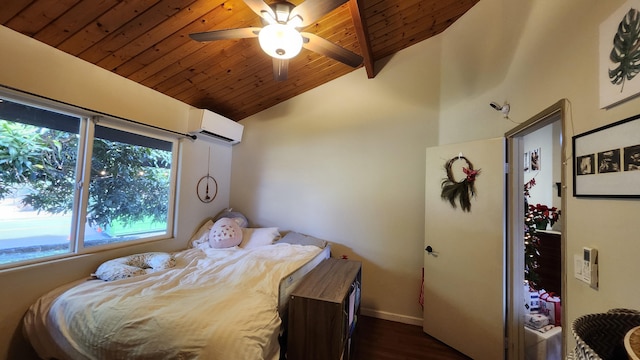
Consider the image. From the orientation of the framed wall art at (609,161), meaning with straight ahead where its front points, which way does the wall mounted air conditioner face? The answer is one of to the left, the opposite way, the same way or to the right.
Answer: the opposite way

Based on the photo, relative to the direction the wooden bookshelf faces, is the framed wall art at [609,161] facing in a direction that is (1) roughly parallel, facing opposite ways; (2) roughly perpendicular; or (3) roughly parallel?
roughly parallel, facing opposite ways

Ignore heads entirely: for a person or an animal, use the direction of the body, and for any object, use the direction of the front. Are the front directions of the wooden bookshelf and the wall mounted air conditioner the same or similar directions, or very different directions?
same or similar directions

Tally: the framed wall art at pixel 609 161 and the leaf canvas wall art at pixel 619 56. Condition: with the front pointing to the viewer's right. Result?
0

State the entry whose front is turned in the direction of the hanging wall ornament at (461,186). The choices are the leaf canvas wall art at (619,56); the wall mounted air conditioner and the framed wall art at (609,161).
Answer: the wall mounted air conditioner

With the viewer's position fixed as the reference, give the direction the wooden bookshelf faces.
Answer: facing to the right of the viewer

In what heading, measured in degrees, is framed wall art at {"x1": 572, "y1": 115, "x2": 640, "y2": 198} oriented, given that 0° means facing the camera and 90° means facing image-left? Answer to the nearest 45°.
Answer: approximately 45°

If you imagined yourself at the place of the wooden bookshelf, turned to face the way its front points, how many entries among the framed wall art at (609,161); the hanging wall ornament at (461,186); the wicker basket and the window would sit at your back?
1

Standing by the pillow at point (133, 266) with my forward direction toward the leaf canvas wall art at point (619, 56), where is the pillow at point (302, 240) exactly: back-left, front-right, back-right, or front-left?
front-left

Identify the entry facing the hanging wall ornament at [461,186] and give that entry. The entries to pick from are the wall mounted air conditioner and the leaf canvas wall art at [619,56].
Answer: the wall mounted air conditioner

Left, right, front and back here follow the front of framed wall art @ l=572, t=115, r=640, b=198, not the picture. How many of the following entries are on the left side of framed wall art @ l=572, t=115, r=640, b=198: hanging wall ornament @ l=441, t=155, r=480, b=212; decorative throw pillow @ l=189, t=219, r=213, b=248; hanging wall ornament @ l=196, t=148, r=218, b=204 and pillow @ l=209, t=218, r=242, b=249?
0

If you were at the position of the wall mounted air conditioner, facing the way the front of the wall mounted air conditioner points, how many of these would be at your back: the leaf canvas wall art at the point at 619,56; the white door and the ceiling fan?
0

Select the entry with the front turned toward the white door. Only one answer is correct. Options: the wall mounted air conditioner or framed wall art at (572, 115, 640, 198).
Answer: the wall mounted air conditioner

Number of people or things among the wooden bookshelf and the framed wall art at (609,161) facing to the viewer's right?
1

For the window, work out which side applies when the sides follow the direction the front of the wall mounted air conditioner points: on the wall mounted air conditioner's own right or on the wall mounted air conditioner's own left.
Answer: on the wall mounted air conditioner's own right

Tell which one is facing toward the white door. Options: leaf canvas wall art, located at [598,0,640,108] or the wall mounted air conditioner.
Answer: the wall mounted air conditioner

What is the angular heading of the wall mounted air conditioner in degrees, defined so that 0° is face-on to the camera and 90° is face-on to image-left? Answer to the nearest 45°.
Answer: approximately 315°

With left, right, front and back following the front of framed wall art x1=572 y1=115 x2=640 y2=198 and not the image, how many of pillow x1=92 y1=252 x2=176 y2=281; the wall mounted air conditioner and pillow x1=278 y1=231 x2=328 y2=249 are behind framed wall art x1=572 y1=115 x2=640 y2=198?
0

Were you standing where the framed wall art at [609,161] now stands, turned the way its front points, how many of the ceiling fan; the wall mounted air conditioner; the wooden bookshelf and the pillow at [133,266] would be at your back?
0
